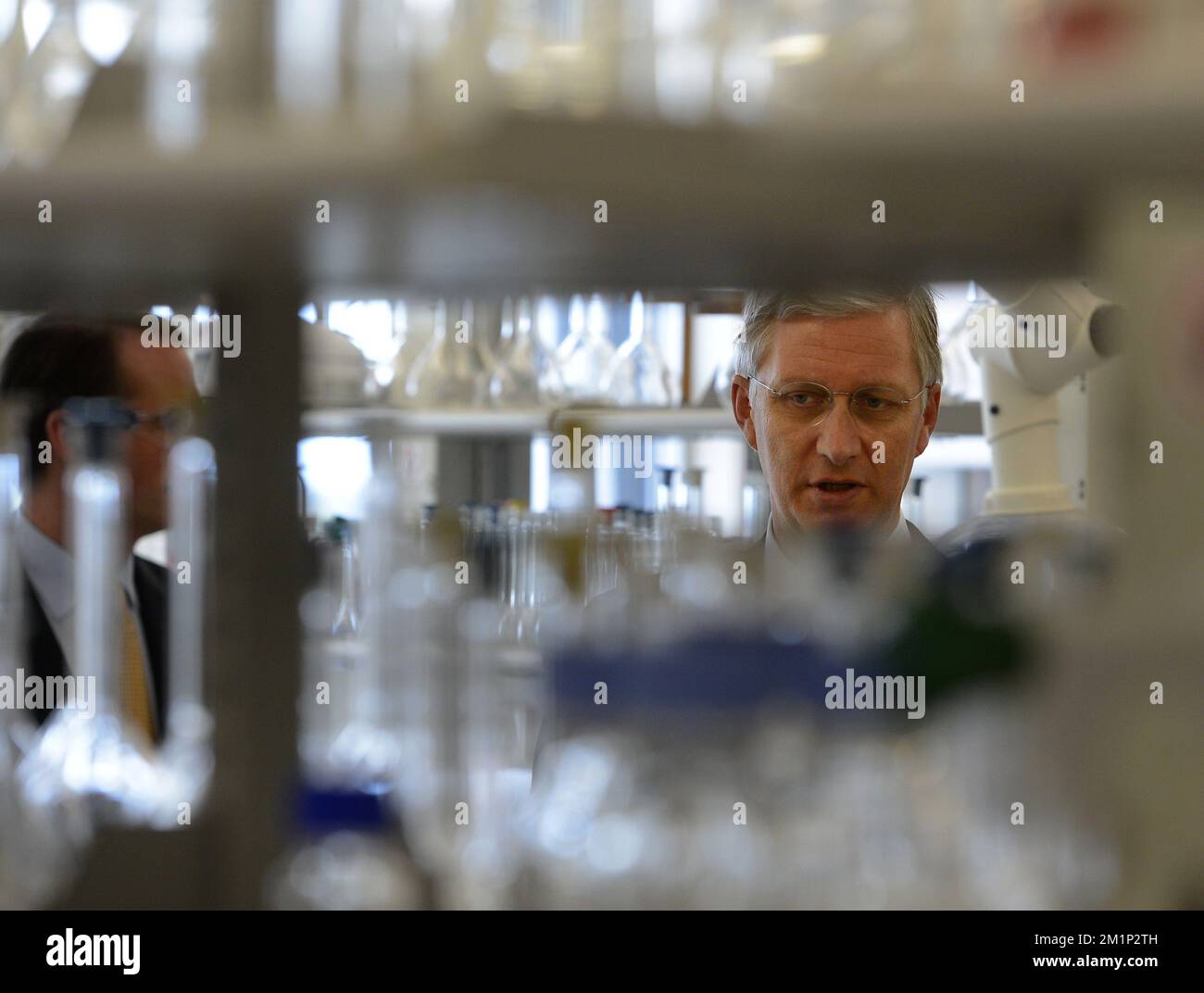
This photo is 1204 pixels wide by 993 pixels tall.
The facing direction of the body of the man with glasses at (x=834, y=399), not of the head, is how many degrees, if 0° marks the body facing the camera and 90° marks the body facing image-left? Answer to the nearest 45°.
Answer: approximately 0°

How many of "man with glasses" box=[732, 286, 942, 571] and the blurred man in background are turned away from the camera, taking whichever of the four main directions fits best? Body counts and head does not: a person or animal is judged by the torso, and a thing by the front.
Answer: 0

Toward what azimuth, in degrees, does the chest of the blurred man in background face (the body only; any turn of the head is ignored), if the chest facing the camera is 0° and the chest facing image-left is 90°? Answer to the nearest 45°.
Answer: approximately 315°

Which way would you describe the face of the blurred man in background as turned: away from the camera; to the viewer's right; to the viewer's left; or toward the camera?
to the viewer's right
